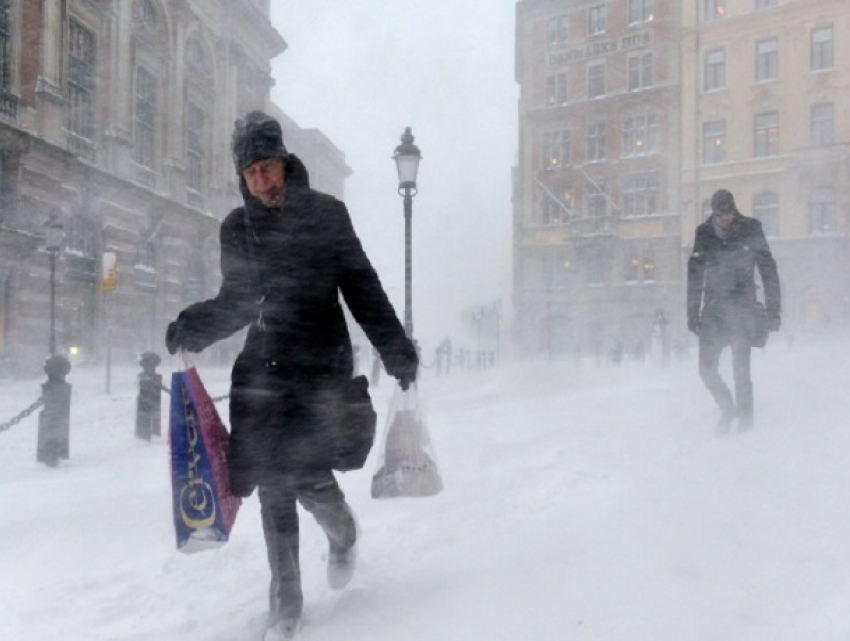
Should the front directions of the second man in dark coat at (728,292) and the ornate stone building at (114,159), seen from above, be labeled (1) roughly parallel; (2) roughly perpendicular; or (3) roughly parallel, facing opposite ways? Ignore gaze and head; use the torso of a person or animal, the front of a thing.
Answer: roughly perpendicular

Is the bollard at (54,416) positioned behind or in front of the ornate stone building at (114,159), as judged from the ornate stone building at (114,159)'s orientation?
in front

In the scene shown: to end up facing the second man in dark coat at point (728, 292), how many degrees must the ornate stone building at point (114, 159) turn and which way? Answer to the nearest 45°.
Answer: approximately 45° to its right

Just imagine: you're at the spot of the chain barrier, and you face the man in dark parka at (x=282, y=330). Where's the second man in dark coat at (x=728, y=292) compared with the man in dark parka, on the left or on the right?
left

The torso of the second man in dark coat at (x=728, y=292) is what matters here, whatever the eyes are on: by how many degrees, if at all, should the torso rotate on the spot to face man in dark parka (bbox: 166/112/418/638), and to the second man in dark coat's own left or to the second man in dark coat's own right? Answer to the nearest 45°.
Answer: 0° — they already face them

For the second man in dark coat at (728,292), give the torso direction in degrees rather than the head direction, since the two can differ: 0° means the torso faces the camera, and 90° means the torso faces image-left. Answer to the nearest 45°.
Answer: approximately 0°

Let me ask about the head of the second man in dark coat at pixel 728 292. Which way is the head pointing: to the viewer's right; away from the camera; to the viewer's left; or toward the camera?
toward the camera

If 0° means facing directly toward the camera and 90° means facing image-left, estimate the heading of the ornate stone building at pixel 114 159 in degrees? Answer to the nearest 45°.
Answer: approximately 315°

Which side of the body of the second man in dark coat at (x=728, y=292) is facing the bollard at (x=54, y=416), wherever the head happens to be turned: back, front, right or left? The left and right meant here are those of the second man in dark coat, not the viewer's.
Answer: right

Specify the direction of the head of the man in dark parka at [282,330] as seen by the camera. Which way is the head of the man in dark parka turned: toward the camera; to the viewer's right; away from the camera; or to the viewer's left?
toward the camera

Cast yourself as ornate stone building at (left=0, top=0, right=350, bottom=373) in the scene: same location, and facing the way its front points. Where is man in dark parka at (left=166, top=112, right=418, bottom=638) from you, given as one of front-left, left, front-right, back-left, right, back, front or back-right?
front-right

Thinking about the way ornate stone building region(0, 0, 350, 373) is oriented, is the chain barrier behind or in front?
in front

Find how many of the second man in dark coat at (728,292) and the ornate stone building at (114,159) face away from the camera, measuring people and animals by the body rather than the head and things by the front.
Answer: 0

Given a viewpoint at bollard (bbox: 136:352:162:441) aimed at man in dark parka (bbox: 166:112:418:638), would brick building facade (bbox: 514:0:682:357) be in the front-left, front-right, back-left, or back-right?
back-left
